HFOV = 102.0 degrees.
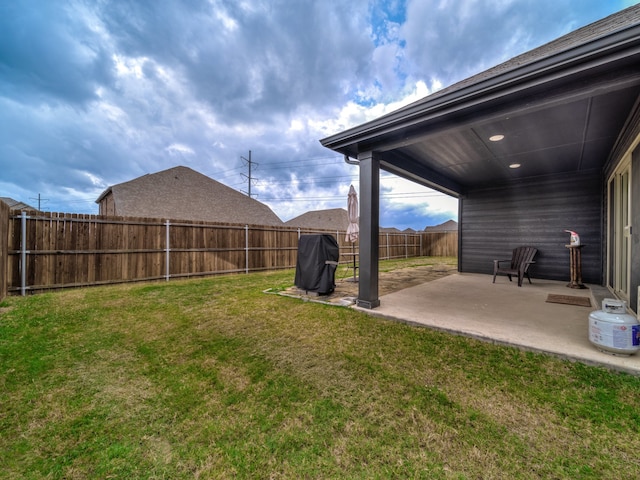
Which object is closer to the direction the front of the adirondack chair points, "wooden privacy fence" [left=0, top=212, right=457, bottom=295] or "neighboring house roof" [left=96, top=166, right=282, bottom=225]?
the wooden privacy fence

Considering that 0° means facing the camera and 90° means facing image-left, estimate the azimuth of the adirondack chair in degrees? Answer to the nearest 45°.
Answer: approximately 45°

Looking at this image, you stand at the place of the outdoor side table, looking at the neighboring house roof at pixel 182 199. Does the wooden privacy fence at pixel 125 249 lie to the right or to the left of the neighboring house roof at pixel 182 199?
left

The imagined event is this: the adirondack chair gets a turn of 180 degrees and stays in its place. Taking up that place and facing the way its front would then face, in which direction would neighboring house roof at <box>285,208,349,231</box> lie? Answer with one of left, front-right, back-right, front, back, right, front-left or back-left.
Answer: left

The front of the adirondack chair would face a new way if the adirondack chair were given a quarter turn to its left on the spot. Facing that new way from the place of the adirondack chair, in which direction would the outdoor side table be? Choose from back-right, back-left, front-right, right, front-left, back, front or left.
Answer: front-left

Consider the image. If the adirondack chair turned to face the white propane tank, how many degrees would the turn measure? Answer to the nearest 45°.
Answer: approximately 45° to its left

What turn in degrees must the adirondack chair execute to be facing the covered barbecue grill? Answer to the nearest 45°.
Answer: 0° — it already faces it
